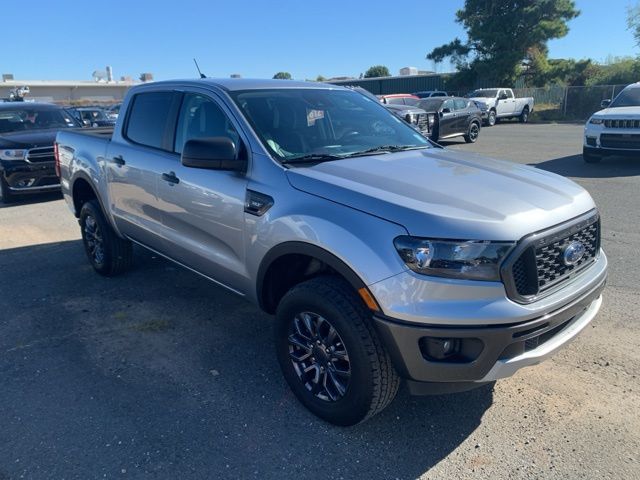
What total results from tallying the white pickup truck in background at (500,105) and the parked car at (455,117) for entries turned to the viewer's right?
0

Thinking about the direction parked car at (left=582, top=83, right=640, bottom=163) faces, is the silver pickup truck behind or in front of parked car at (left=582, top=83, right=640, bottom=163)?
in front

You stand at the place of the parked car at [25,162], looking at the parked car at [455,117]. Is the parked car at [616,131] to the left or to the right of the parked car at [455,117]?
right

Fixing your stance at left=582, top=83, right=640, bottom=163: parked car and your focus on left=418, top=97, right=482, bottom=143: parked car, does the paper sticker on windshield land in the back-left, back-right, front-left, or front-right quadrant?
back-left

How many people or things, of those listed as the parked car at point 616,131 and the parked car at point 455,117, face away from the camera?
0

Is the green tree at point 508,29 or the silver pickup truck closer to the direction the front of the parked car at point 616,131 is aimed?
the silver pickup truck

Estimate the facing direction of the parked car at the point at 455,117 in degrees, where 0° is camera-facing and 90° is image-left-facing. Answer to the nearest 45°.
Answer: approximately 45°

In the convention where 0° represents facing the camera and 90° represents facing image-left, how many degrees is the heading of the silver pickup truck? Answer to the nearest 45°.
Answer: approximately 315°

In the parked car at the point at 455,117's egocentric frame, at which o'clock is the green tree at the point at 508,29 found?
The green tree is roughly at 5 o'clock from the parked car.

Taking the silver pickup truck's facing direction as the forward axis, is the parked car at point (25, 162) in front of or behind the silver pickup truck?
behind

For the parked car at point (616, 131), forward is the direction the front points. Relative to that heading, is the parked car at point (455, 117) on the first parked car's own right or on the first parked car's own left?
on the first parked car's own right
